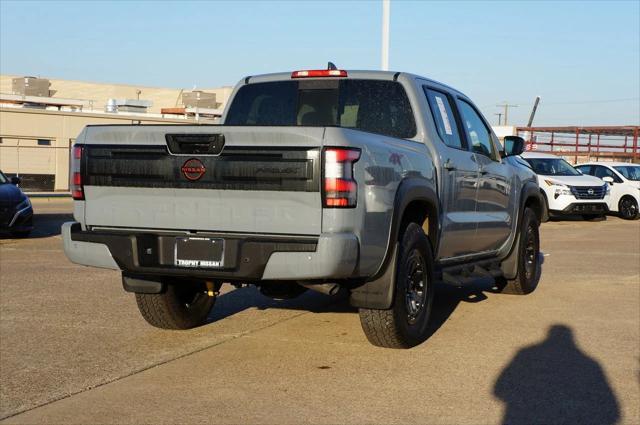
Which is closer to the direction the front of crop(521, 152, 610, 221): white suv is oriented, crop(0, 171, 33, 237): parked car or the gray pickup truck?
the gray pickup truck

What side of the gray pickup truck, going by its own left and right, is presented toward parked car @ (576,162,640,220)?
front

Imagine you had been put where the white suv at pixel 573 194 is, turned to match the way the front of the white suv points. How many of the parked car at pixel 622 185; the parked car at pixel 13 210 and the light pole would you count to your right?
2

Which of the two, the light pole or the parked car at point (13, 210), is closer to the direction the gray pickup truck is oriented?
the light pole

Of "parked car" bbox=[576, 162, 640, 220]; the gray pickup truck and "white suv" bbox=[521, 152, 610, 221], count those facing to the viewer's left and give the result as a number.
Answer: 0

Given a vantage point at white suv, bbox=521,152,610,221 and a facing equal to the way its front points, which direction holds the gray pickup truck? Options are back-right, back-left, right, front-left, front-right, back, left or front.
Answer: front-right

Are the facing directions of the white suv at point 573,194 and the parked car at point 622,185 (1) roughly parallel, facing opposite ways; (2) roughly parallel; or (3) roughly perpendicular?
roughly parallel

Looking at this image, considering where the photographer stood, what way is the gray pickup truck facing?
facing away from the viewer and to the right of the viewer

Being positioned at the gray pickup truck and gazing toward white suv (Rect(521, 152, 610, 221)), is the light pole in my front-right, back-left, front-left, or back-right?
front-left

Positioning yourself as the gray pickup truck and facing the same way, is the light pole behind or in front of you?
in front

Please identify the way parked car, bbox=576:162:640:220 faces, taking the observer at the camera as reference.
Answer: facing the viewer and to the right of the viewer

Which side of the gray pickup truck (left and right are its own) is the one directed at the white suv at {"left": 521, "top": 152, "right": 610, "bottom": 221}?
front
